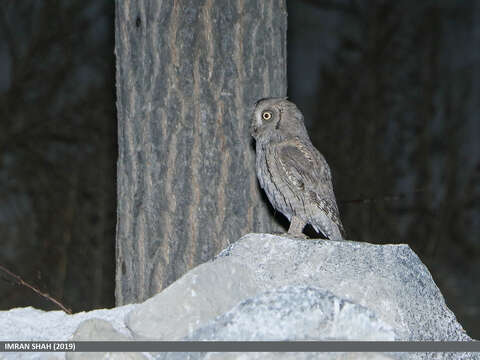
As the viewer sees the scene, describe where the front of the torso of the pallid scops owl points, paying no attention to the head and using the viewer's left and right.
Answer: facing to the left of the viewer
